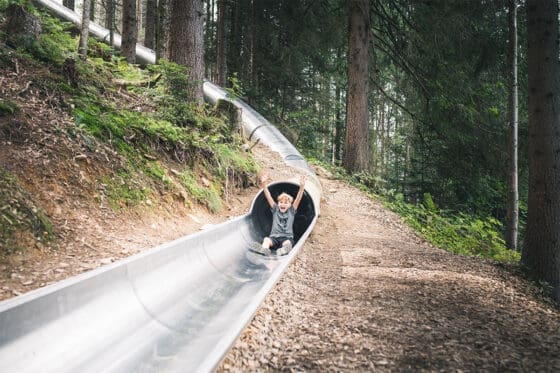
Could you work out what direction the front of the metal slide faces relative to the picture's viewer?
facing the viewer and to the left of the viewer
